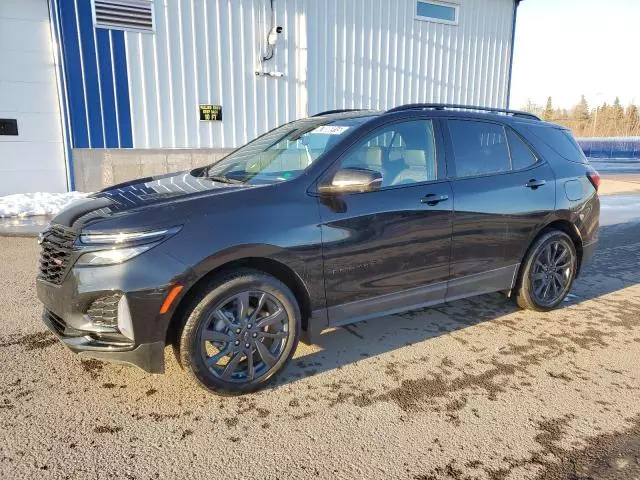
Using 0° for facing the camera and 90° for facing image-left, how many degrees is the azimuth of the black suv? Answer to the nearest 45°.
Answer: approximately 45°
